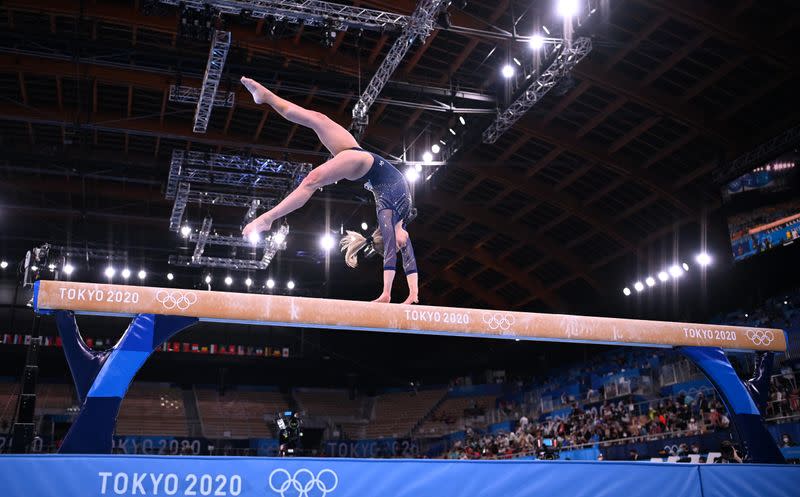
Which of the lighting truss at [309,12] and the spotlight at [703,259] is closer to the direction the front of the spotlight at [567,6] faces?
the lighting truss

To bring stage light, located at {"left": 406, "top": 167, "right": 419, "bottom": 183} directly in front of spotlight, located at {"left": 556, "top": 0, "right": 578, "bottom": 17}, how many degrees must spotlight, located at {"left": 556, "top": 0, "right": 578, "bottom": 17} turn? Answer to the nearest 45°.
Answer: approximately 135° to its right

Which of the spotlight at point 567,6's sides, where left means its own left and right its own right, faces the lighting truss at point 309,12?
right

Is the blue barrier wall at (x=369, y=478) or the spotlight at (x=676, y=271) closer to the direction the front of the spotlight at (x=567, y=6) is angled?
the blue barrier wall

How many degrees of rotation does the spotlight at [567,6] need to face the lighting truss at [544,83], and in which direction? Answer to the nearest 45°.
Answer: approximately 180°

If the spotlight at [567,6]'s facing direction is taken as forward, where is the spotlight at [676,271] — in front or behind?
behind

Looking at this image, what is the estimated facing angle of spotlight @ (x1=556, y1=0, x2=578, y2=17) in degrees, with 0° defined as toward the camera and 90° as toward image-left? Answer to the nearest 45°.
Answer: approximately 0°

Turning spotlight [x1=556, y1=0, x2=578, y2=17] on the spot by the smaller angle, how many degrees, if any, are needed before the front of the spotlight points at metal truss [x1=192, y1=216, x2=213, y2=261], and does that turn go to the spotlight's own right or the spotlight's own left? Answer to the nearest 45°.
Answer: approximately 135° to the spotlight's own right

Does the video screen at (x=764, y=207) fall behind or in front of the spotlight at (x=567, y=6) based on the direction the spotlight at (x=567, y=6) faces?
behind

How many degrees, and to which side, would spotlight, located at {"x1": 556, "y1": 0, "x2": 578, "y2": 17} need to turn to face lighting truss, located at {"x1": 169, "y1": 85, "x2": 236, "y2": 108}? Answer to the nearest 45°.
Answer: approximately 90° to its right
